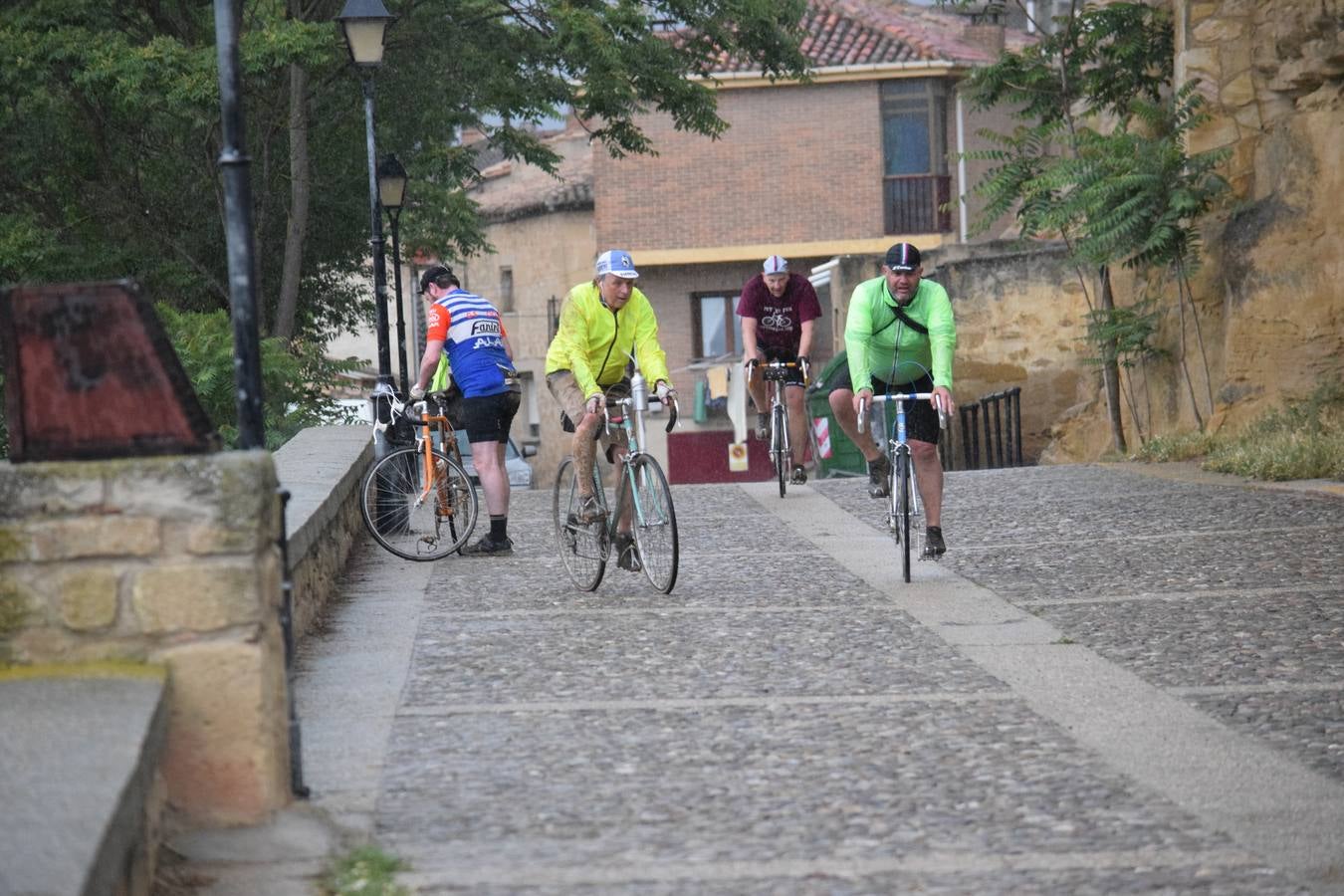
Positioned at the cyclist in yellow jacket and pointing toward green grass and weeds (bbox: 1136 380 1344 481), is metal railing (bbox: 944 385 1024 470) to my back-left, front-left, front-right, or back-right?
front-left

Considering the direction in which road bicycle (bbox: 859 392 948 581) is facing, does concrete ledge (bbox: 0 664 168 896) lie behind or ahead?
ahead

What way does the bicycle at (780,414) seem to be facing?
toward the camera

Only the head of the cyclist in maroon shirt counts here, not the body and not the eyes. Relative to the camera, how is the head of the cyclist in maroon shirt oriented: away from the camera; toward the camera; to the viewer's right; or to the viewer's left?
toward the camera

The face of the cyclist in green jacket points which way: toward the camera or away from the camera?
toward the camera

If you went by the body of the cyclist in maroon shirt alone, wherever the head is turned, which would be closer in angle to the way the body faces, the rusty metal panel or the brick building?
the rusty metal panel

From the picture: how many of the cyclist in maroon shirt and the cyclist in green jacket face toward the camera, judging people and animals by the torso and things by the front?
2

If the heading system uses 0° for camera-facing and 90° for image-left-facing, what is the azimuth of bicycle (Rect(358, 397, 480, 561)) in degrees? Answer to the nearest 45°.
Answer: approximately 45°

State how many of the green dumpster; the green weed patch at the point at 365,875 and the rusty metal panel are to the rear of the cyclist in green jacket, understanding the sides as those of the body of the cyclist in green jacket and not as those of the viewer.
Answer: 1

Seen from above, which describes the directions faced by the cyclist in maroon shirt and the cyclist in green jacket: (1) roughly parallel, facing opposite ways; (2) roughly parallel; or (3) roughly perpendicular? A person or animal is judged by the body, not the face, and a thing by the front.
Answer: roughly parallel

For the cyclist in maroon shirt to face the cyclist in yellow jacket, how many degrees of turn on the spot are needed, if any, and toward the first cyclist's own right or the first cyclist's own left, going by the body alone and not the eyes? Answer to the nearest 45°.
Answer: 0° — they already face them

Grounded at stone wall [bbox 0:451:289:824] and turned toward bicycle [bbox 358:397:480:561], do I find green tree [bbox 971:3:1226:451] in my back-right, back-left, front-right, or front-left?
front-right

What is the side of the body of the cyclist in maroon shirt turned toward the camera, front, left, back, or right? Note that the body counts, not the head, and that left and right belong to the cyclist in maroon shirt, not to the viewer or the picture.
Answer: front
